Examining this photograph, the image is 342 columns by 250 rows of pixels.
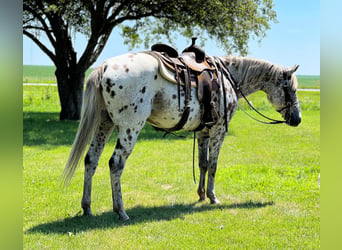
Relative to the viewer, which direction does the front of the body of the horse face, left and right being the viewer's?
facing away from the viewer and to the right of the viewer
